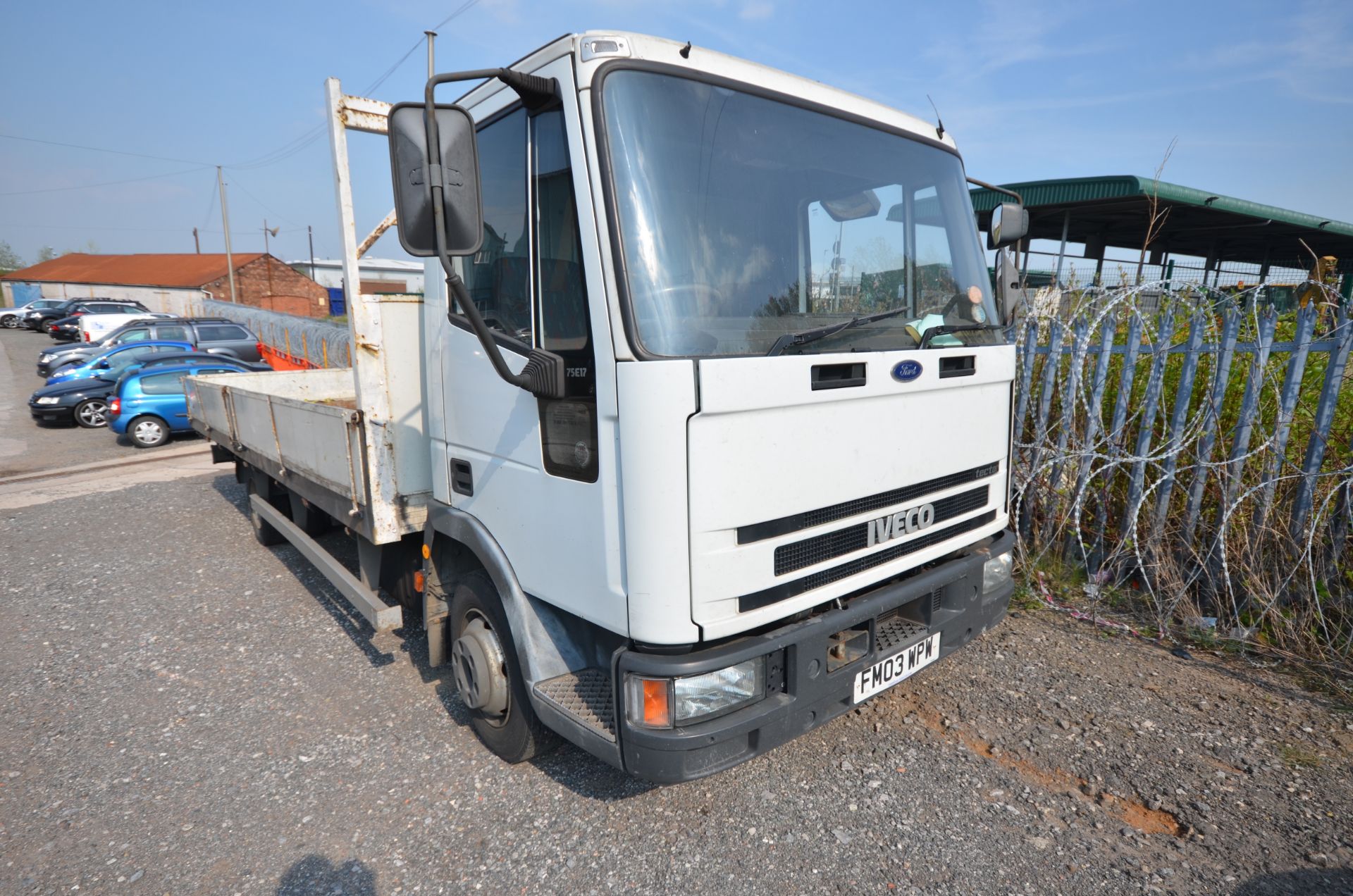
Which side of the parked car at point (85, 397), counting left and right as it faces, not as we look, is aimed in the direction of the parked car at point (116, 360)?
right

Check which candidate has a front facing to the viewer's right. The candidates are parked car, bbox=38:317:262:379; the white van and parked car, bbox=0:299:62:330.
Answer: the white van

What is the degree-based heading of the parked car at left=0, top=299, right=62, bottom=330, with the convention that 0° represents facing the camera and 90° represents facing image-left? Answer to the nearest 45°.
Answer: approximately 90°

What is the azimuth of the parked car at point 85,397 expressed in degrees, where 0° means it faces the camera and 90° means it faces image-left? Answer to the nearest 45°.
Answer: approximately 90°

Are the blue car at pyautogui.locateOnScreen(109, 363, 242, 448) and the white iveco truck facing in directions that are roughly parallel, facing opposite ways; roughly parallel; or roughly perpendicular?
roughly perpendicular

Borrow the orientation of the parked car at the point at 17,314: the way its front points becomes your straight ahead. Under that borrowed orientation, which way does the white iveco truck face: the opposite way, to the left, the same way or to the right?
to the left

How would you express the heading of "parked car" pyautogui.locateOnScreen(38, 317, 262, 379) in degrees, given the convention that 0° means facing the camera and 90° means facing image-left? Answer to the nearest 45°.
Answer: approximately 90°

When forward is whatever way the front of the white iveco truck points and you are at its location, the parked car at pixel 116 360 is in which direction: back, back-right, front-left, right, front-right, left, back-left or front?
back

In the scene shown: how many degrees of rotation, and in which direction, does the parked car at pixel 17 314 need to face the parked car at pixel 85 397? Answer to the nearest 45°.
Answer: approximately 90° to its left

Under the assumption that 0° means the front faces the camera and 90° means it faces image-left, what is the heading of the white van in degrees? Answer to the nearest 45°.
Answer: approximately 270°

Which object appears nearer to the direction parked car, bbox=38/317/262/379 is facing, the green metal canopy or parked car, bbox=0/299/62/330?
the parked car

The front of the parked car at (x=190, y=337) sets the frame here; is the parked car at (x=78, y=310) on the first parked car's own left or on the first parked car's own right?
on the first parked car's own right
